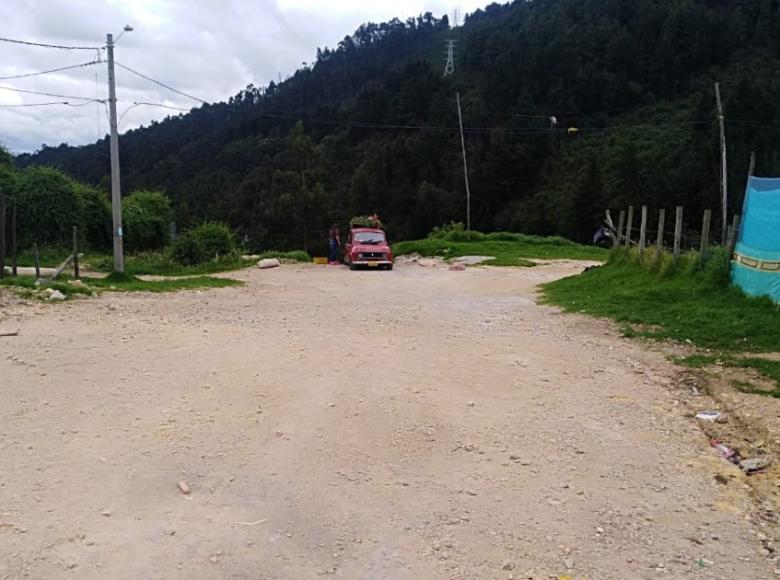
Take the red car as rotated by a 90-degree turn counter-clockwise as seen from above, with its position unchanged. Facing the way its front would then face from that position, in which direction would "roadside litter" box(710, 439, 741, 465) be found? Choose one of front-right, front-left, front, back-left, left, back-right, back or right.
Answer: right

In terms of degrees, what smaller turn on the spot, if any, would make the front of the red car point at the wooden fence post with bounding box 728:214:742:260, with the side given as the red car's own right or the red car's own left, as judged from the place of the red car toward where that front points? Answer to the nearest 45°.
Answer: approximately 45° to the red car's own left

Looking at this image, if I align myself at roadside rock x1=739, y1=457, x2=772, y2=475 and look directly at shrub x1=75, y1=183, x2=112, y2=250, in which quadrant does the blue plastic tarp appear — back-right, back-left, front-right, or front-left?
front-right

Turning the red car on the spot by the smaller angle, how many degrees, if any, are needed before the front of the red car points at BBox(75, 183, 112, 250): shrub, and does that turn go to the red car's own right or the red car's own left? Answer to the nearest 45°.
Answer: approximately 90° to the red car's own right

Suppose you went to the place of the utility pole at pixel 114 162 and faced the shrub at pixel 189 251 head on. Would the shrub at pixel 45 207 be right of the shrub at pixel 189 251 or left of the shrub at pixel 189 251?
left

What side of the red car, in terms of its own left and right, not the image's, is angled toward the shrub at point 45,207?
right

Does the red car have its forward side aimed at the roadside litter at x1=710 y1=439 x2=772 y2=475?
yes

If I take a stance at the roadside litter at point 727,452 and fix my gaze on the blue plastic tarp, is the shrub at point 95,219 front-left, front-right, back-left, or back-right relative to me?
front-left

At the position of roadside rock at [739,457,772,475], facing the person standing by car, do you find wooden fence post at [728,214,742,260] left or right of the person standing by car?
right

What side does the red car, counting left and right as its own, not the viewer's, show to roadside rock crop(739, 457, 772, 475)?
front

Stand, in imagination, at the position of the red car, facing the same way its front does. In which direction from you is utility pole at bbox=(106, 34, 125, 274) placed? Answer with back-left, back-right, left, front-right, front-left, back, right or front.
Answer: front-right

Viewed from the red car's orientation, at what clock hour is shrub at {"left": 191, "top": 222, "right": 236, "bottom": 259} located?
The shrub is roughly at 3 o'clock from the red car.

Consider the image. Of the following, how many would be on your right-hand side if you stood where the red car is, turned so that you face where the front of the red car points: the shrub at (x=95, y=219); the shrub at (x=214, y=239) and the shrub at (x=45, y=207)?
3

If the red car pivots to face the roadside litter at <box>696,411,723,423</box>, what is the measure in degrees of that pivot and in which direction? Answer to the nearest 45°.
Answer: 0° — it already faces it

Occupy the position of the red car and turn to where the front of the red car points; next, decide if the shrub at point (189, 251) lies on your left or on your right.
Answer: on your right

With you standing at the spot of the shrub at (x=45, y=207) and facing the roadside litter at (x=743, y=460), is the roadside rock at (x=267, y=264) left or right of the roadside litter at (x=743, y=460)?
left

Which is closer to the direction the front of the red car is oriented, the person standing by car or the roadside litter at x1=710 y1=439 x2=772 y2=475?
the roadside litter

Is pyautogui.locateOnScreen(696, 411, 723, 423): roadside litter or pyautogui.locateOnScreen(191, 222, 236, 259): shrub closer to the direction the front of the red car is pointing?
the roadside litter

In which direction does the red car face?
toward the camera
